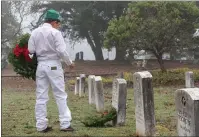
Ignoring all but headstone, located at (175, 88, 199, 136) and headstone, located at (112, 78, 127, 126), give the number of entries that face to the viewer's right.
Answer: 0

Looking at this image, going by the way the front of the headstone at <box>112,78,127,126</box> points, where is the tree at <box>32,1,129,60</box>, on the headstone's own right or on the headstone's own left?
on the headstone's own right

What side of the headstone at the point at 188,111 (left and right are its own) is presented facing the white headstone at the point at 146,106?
right

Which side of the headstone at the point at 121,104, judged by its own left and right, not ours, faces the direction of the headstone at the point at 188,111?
left

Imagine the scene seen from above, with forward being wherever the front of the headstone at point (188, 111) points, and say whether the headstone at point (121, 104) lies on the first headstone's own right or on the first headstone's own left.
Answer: on the first headstone's own right

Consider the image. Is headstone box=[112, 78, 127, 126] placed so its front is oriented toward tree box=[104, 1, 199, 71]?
no

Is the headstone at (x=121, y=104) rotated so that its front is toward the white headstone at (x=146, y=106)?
no

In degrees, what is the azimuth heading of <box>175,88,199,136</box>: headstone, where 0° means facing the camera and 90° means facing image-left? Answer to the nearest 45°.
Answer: approximately 45°

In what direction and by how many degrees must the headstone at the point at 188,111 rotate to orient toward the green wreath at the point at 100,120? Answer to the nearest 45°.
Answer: approximately 90° to its right

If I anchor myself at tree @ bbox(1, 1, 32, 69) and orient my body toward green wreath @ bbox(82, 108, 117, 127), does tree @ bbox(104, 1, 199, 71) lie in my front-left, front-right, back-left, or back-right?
front-left

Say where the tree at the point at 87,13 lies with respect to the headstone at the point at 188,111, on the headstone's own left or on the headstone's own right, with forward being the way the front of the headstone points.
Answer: on the headstone's own right

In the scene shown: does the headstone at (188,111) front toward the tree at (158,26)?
no
